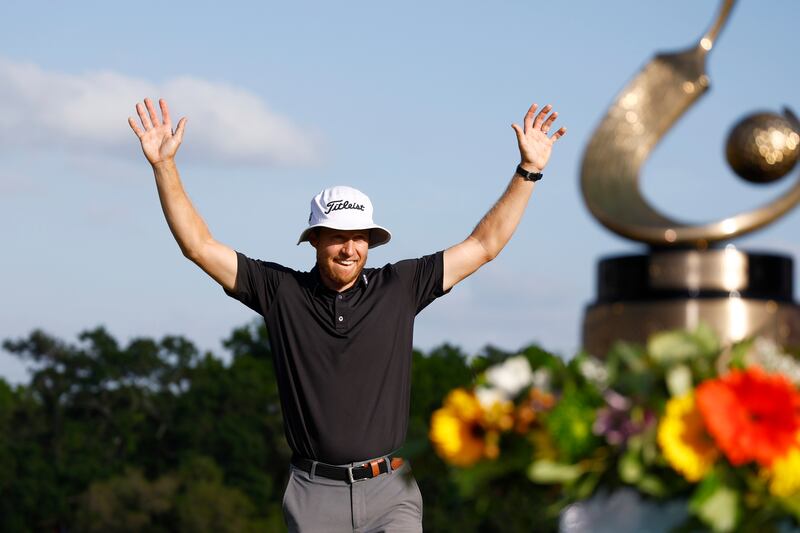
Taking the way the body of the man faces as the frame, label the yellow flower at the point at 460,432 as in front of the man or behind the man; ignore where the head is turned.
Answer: in front

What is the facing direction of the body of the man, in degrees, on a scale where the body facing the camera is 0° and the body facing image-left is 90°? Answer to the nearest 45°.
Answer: approximately 0°

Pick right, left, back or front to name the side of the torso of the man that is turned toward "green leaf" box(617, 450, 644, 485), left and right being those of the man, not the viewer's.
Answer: front

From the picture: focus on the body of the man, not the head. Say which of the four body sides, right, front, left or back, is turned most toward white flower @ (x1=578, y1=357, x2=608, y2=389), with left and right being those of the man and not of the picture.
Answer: front

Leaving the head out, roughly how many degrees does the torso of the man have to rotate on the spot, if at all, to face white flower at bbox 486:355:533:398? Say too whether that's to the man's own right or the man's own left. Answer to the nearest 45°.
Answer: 0° — they already face it
